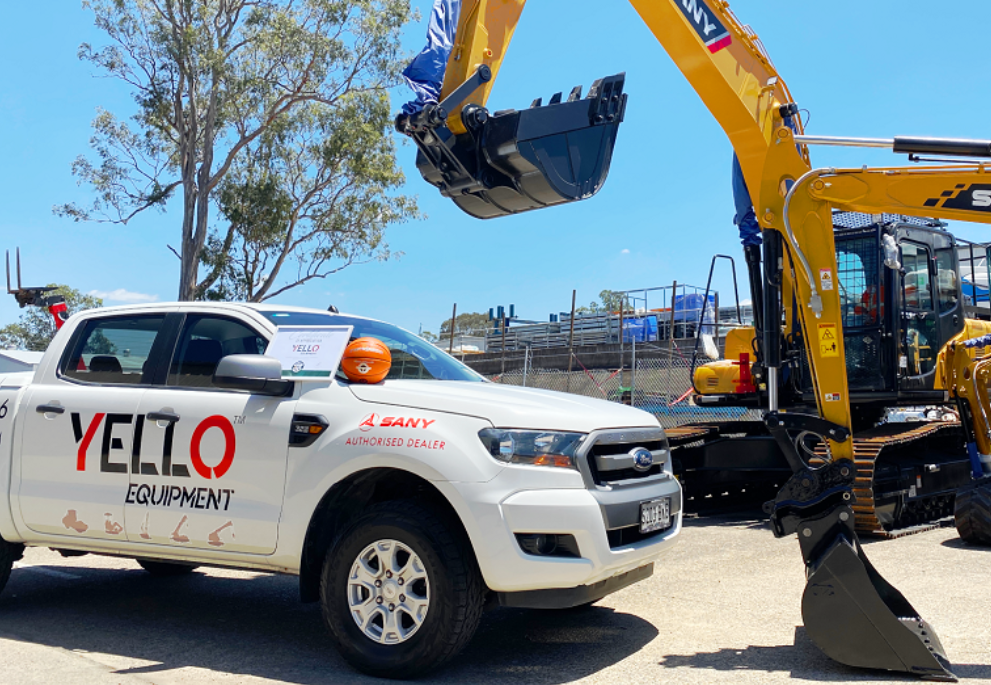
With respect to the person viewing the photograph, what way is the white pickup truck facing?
facing the viewer and to the right of the viewer

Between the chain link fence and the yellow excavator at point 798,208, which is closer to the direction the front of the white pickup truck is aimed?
the yellow excavator

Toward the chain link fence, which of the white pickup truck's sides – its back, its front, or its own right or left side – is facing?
left

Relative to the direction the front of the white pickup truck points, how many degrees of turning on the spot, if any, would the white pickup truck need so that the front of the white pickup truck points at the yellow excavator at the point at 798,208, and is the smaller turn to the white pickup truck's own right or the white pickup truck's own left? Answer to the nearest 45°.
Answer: approximately 45° to the white pickup truck's own left

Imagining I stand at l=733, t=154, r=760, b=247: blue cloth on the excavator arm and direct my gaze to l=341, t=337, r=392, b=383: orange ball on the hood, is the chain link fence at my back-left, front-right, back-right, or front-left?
back-right
